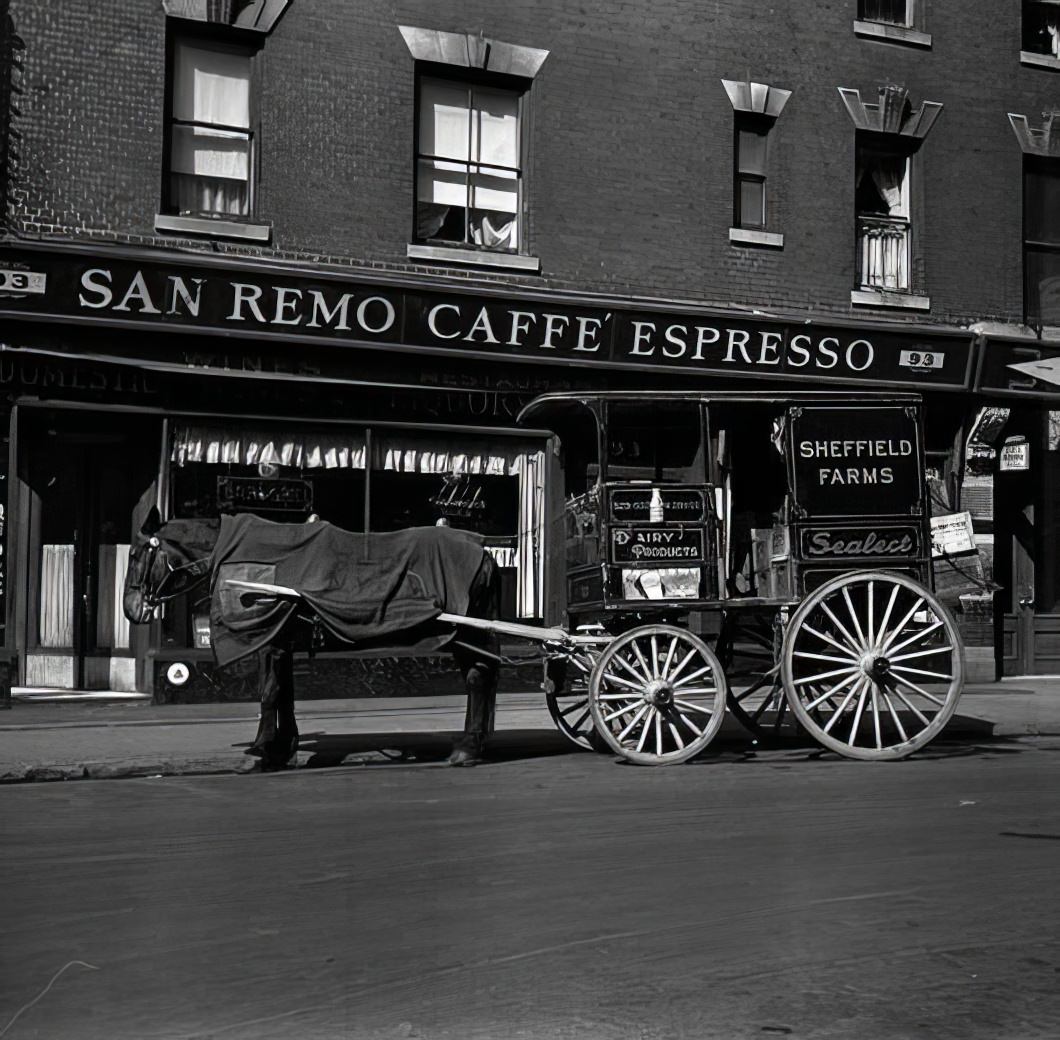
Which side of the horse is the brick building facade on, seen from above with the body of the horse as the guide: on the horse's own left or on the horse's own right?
on the horse's own right

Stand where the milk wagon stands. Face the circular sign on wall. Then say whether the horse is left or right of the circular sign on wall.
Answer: left

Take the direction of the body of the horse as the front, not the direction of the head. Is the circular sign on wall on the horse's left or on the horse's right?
on the horse's right

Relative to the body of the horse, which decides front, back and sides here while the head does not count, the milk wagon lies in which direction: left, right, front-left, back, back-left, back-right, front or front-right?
back

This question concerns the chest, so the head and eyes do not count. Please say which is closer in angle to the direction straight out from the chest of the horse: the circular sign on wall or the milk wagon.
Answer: the circular sign on wall

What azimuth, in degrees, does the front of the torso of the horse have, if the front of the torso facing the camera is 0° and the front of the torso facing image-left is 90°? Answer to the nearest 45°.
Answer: approximately 90°
